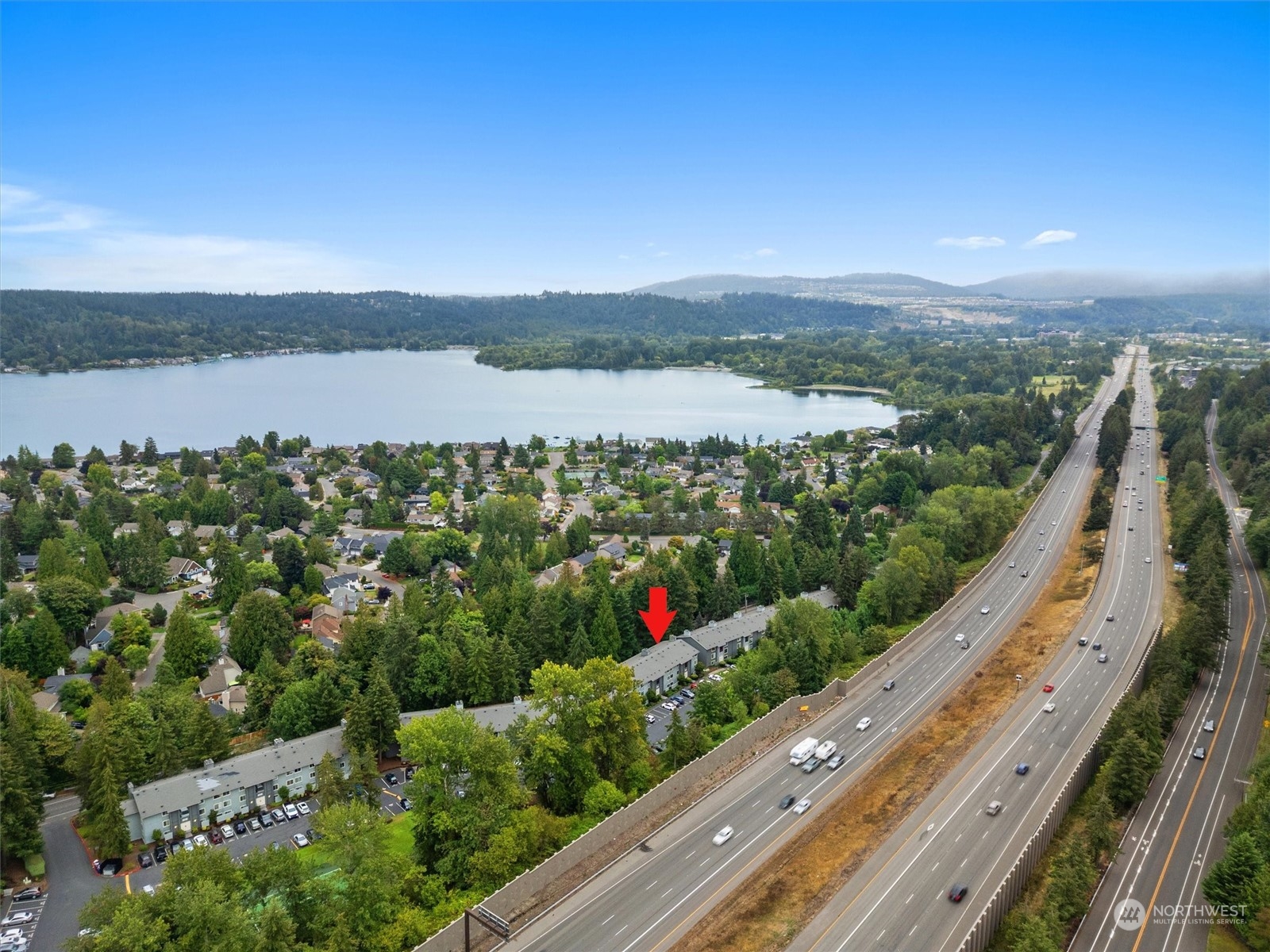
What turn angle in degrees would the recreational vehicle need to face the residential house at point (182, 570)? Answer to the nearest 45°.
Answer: approximately 90° to its right

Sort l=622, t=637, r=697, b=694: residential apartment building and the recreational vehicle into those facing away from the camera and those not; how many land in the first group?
0

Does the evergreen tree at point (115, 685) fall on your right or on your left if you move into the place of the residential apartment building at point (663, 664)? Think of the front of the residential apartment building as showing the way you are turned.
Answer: on your right

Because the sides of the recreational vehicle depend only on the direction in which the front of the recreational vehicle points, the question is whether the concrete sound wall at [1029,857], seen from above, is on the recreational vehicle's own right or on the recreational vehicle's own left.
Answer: on the recreational vehicle's own left

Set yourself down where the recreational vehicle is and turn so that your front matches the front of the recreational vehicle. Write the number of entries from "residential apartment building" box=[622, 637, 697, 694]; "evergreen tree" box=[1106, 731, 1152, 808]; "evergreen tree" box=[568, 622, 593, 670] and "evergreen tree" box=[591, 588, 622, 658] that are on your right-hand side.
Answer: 3

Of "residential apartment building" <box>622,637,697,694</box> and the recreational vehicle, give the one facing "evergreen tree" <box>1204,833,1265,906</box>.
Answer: the residential apartment building

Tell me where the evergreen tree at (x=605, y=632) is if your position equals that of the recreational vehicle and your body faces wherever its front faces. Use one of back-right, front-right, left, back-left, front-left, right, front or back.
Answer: right

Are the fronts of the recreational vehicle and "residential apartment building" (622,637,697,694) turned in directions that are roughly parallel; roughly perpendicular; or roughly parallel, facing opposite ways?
roughly perpendicular

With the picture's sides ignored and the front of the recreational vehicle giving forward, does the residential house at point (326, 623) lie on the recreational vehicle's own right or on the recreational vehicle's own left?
on the recreational vehicle's own right

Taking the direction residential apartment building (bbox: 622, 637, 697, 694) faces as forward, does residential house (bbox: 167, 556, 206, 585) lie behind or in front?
behind

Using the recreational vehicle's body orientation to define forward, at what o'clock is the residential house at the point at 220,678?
The residential house is roughly at 2 o'clock from the recreational vehicle.

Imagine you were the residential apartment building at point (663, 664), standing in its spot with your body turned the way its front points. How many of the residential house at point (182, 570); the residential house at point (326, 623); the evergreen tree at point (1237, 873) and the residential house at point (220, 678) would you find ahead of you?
1

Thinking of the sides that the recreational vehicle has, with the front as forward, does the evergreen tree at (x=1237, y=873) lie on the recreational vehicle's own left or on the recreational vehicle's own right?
on the recreational vehicle's own left

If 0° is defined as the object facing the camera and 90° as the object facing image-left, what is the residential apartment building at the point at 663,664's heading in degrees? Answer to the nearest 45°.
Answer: approximately 315°

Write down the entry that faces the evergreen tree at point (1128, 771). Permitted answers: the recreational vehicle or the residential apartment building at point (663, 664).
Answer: the residential apartment building

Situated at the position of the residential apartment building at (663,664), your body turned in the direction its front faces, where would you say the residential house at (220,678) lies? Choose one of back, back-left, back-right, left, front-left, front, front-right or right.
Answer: back-right

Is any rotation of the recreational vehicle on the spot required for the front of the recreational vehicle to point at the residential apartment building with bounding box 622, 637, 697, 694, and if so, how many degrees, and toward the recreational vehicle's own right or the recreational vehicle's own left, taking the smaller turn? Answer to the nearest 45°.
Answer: approximately 90° to the recreational vehicle's own right

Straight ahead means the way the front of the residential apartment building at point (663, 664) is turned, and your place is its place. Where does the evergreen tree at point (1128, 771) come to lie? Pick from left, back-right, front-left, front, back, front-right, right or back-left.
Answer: front
